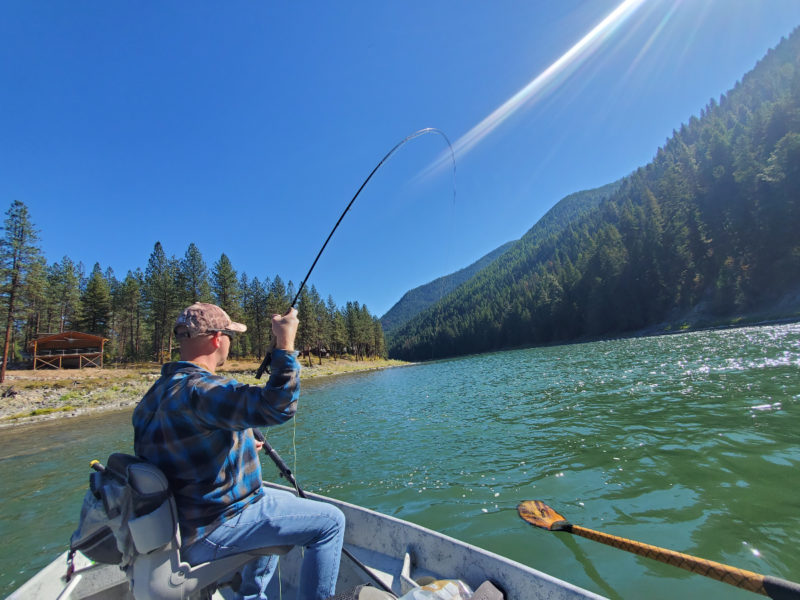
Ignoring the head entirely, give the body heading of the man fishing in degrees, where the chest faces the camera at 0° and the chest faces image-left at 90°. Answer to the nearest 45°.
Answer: approximately 225°

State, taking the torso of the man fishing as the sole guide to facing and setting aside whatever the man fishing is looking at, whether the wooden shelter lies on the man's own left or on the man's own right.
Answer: on the man's own left

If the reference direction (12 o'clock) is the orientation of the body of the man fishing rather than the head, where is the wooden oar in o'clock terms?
The wooden oar is roughly at 2 o'clock from the man fishing.
